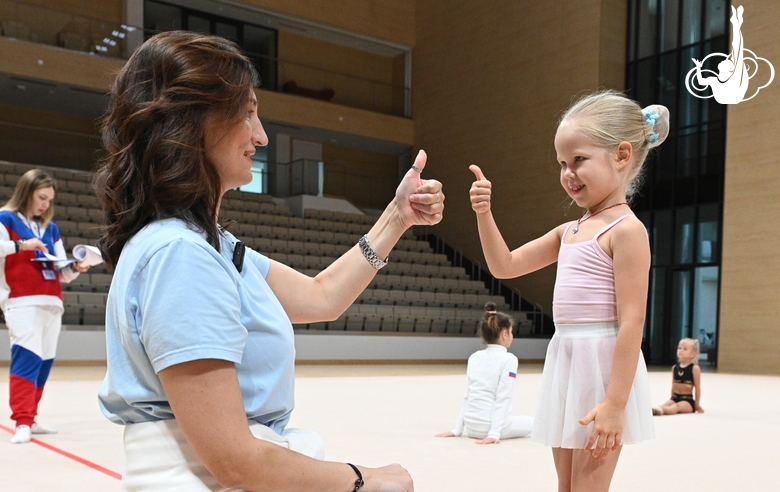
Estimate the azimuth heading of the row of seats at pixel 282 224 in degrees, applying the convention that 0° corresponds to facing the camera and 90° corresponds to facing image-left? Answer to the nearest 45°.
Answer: approximately 0°

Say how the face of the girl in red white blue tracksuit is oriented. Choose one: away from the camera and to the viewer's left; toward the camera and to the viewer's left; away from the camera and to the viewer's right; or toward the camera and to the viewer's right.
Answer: toward the camera and to the viewer's right

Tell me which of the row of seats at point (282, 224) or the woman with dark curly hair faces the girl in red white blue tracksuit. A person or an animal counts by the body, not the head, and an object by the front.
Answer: the row of seats

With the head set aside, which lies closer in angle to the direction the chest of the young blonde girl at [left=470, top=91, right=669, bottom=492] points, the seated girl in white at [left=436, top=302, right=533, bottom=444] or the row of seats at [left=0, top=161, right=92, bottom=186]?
the row of seats

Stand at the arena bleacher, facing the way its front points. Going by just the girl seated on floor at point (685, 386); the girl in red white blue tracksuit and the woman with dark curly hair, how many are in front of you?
3

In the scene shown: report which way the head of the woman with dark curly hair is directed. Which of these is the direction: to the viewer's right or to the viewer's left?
to the viewer's right

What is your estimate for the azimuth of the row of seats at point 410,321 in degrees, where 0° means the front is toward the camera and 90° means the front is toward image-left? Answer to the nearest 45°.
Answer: approximately 0°

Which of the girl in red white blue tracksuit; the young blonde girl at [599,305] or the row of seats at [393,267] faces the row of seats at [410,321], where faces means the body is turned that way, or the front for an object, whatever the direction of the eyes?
the row of seats at [393,267]

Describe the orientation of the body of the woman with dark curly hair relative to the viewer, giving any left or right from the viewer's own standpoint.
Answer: facing to the right of the viewer

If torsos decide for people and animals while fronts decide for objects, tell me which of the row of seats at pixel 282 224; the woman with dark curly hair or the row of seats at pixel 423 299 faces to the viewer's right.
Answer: the woman with dark curly hair

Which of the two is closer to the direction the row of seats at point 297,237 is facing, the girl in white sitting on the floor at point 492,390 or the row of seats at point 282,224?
the girl in white sitting on the floor

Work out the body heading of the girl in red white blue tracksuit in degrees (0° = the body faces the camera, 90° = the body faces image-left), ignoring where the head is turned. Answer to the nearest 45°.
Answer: approximately 315°

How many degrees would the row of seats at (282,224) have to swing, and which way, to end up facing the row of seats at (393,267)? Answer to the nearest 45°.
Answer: approximately 90° to its left

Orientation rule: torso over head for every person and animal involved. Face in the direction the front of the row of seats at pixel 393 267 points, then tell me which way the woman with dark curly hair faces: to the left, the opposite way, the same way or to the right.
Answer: to the left
